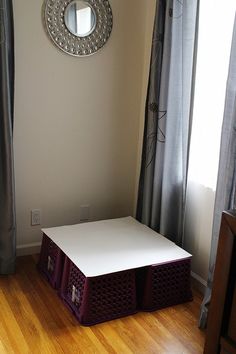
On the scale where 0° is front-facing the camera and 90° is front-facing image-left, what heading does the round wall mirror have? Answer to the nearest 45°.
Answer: approximately 315°

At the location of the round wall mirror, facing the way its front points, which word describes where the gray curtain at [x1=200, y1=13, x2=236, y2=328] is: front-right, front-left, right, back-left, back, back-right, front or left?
front

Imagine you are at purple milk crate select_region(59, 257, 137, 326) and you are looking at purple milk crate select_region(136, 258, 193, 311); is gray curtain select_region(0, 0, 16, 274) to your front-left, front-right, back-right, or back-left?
back-left
